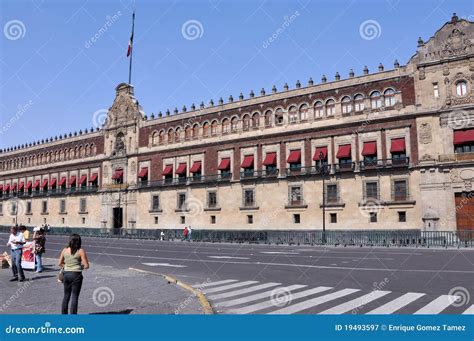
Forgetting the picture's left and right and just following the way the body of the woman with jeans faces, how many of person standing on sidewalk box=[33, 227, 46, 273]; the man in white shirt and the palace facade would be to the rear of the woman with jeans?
0

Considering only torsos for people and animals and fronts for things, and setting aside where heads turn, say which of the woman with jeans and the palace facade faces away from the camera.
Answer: the woman with jeans

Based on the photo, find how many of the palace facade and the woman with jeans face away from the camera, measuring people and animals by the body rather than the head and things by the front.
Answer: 1

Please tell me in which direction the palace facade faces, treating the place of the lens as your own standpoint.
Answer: facing the viewer and to the left of the viewer

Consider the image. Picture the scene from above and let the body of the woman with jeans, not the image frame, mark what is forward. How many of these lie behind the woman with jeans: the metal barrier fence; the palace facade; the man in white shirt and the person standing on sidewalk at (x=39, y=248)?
0

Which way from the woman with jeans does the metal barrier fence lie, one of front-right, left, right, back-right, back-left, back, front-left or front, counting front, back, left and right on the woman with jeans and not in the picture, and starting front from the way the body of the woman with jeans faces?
front-right

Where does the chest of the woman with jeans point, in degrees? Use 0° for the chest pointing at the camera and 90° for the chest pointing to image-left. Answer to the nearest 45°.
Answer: approximately 180°

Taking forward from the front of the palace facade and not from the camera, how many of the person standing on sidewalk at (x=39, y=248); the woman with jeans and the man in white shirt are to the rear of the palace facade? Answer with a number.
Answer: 0

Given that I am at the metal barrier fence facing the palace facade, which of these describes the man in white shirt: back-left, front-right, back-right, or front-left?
back-left

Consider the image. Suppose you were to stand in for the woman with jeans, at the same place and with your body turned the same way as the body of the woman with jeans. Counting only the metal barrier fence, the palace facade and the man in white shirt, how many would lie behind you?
0

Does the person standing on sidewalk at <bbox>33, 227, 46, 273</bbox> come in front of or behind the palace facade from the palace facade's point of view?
in front

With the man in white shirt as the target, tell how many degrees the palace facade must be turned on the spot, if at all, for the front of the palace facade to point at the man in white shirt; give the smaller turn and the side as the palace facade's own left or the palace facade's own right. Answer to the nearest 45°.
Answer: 0° — it already faces them
